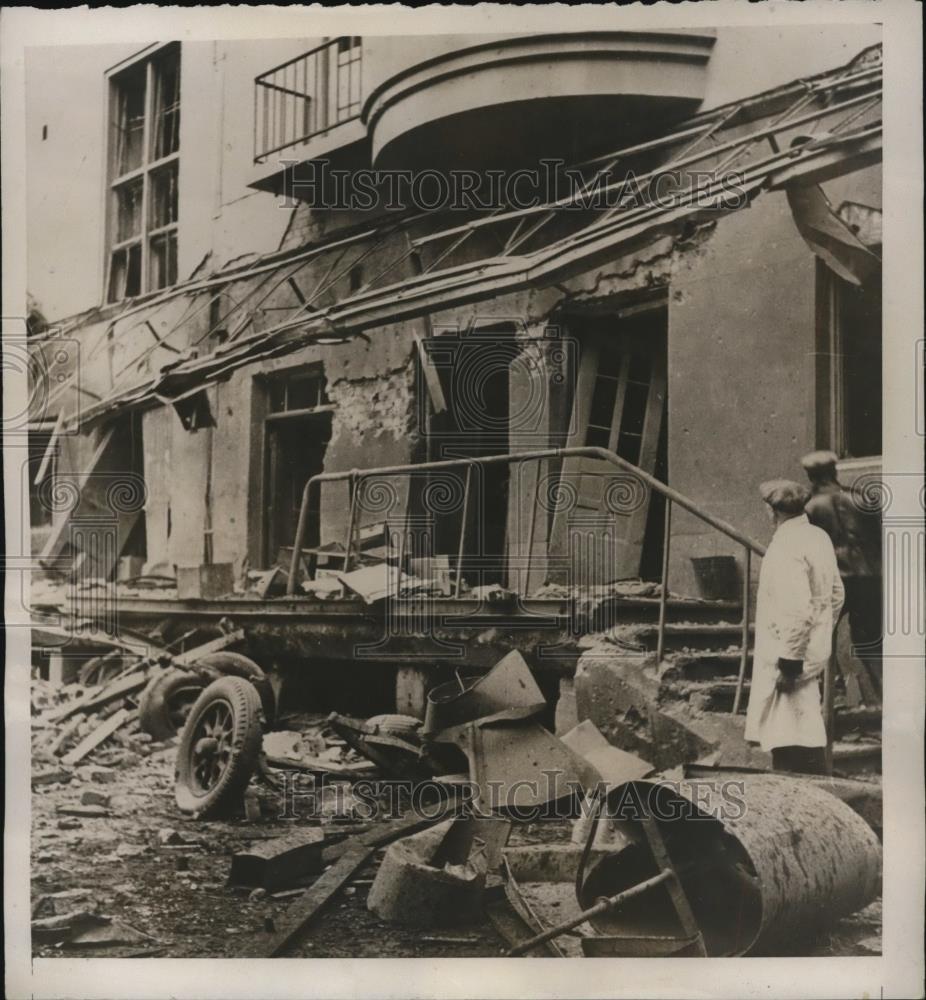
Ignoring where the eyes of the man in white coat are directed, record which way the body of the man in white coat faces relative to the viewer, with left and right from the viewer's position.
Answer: facing away from the viewer and to the left of the viewer

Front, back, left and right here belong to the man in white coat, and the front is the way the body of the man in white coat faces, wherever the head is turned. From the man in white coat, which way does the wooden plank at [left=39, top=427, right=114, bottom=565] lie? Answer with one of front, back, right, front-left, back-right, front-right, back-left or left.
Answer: front-left

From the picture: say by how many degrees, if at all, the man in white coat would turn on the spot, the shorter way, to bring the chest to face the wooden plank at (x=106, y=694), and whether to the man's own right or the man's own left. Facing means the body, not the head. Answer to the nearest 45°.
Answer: approximately 45° to the man's own left

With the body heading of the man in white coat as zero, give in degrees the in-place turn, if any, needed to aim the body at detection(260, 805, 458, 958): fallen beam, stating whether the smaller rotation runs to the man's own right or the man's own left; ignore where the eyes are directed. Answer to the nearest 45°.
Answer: approximately 45° to the man's own left

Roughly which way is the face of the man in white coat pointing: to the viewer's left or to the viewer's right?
to the viewer's left

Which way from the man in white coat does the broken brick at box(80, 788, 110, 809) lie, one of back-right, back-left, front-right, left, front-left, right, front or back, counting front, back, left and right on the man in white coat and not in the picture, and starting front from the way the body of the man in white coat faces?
front-left

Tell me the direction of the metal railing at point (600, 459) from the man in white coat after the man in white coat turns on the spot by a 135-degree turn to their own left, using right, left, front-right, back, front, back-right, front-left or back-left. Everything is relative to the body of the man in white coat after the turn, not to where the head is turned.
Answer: right
